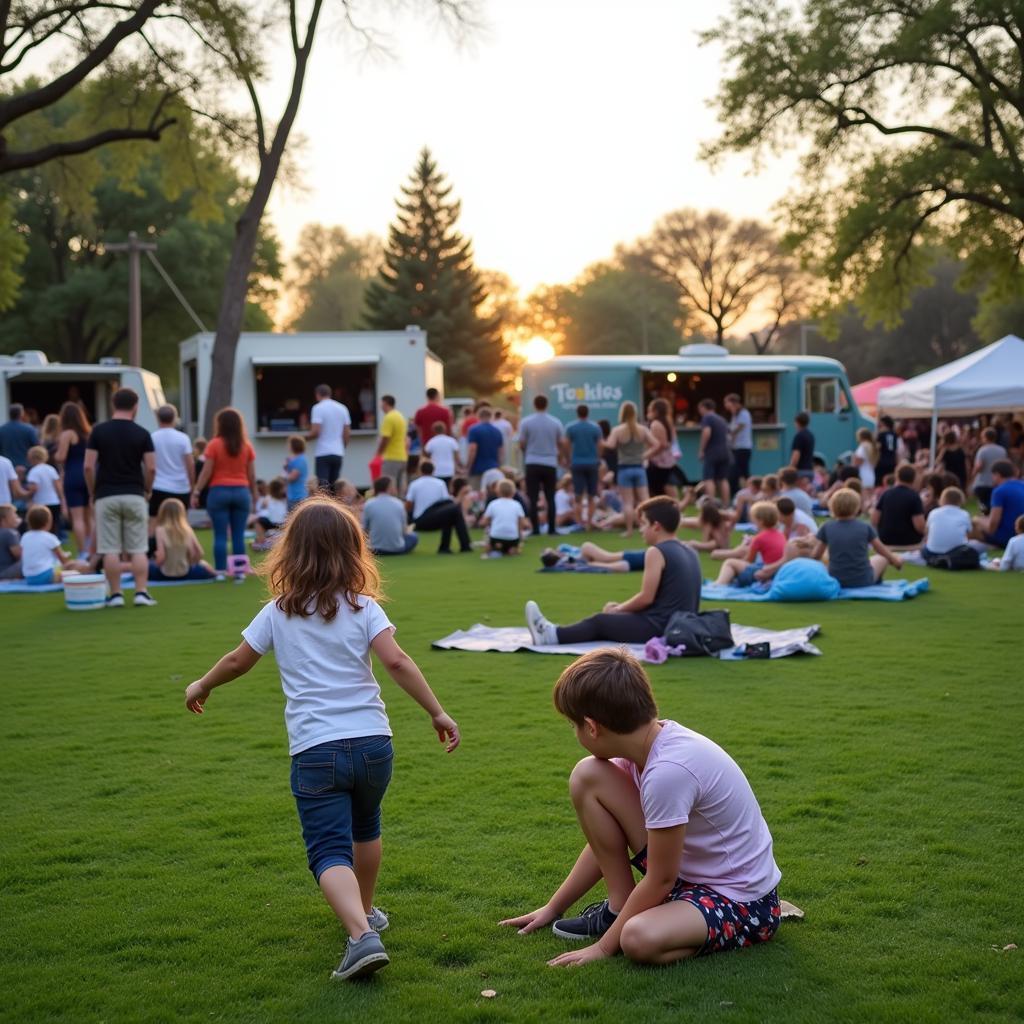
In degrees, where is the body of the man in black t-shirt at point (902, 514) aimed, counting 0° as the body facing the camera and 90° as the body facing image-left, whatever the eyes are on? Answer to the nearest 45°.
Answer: approximately 180°

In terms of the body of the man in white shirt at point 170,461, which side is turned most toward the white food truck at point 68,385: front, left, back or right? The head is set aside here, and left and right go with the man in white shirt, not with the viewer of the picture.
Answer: front

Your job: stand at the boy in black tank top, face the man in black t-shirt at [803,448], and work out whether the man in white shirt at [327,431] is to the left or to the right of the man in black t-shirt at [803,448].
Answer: left

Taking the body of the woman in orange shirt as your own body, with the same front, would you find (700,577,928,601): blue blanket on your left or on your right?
on your right

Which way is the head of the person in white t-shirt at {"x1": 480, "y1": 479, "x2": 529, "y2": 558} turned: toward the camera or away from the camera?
away from the camera

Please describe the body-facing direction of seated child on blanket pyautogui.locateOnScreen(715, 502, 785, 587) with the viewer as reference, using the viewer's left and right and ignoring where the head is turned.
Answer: facing to the left of the viewer

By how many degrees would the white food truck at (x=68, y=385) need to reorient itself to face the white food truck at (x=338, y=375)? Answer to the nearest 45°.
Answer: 0° — it already faces it

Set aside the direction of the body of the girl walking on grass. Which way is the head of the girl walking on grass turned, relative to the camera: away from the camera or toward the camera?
away from the camera

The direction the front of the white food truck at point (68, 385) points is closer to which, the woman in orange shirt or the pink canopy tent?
the pink canopy tent

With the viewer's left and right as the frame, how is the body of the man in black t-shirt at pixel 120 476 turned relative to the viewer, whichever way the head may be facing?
facing away from the viewer

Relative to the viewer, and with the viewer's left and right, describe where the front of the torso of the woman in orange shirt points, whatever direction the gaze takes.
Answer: facing away from the viewer

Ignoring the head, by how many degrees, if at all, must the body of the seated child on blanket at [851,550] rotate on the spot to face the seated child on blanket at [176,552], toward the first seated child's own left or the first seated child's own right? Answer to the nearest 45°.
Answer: approximately 90° to the first seated child's own left

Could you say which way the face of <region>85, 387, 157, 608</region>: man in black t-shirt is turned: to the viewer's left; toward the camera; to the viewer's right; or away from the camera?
away from the camera

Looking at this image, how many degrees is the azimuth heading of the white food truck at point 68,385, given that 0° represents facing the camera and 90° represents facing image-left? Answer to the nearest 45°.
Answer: approximately 270°

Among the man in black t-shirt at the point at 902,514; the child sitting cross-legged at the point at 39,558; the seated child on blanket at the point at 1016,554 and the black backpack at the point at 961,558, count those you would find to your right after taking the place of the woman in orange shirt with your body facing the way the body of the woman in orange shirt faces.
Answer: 3

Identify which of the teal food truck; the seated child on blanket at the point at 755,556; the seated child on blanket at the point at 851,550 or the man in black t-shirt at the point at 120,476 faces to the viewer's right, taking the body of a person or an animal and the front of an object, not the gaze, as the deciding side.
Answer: the teal food truck
